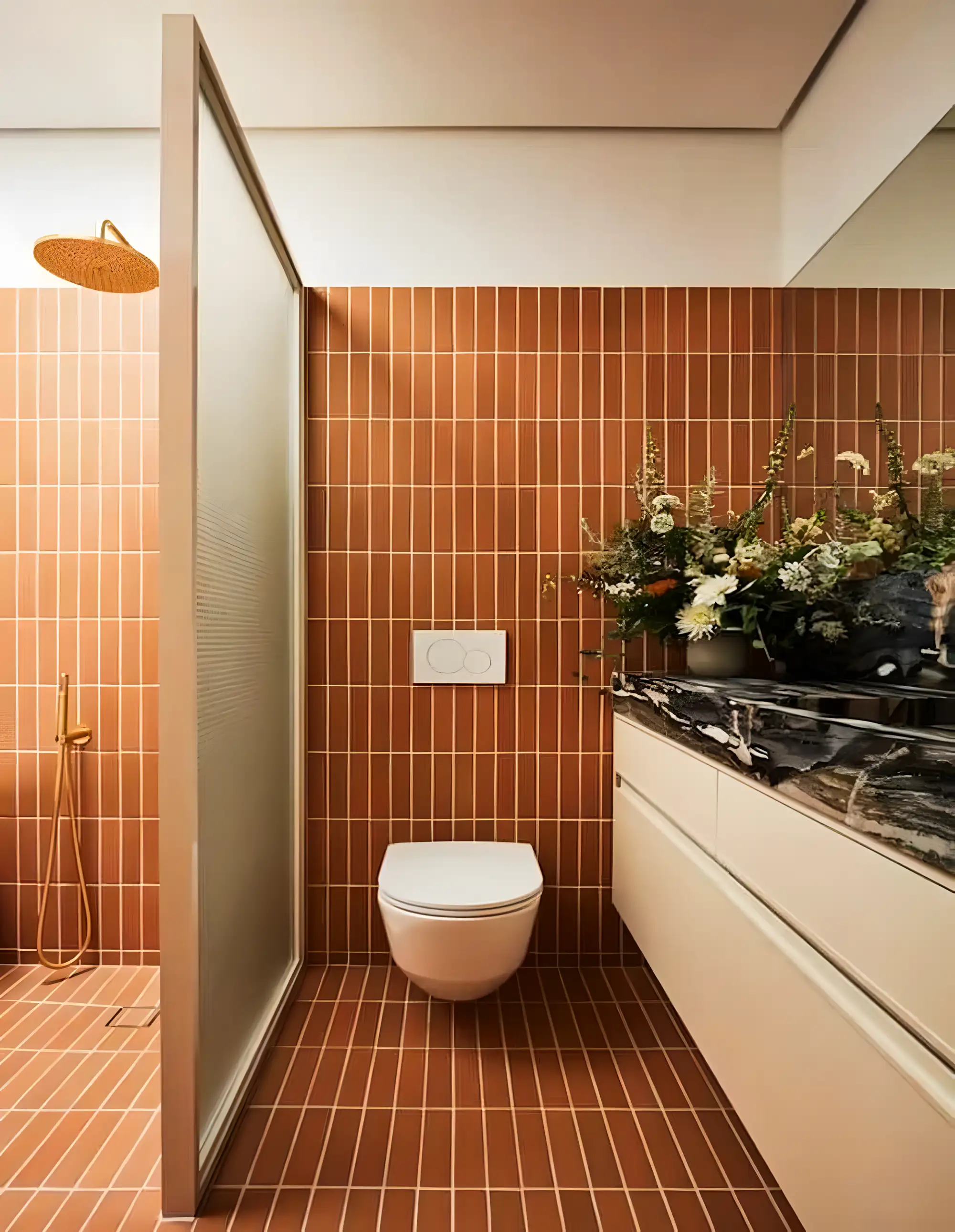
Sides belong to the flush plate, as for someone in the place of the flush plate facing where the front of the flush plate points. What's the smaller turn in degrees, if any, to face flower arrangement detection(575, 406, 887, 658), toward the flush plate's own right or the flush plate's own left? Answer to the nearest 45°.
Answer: approximately 90° to the flush plate's own left

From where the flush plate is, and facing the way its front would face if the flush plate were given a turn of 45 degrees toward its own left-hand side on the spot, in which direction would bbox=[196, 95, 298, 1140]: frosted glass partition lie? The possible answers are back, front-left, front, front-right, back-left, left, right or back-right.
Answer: right

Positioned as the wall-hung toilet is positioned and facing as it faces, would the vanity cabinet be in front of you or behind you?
in front

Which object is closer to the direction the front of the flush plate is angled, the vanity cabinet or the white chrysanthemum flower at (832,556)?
the vanity cabinet

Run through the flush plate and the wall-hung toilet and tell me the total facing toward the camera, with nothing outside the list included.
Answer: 2

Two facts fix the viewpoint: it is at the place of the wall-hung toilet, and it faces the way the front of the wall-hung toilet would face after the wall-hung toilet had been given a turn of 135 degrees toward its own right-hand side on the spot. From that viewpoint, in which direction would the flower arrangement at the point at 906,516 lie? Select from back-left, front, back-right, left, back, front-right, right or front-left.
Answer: back-right

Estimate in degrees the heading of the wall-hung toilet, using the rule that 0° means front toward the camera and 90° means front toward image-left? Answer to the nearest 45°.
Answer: approximately 0°
